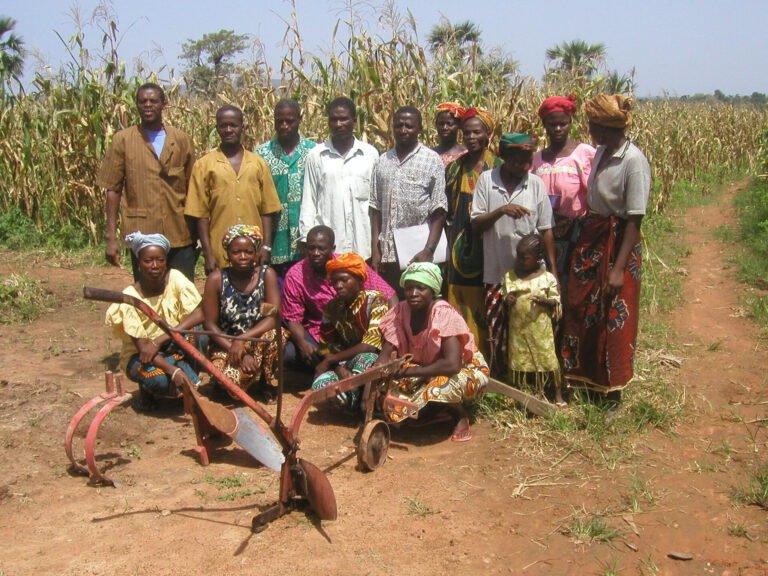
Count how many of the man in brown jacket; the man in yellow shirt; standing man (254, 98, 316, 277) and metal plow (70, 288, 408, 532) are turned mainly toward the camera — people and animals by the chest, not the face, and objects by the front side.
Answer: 3

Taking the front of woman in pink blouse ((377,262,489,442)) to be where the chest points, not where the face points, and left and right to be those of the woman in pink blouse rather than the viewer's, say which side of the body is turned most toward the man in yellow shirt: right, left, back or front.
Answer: right

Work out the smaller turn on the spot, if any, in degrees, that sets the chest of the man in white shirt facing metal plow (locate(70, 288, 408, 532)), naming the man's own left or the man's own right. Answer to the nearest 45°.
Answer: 0° — they already face it

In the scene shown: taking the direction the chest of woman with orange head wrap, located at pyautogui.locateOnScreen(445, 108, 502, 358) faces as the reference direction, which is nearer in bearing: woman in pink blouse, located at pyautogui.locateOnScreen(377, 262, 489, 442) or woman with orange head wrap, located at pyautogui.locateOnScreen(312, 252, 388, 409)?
the woman in pink blouse

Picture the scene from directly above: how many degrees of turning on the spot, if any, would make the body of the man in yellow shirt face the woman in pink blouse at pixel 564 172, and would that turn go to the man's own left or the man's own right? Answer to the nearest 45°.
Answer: approximately 45° to the man's own left

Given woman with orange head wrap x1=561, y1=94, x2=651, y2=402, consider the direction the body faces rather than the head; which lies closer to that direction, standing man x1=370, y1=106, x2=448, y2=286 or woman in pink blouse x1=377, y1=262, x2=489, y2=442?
the woman in pink blouse
